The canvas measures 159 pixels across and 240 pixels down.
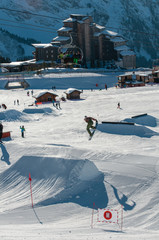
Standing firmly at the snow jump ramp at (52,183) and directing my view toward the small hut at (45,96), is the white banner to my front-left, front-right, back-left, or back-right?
back-right

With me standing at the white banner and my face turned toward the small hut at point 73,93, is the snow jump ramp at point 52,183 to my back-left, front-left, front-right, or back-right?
front-left

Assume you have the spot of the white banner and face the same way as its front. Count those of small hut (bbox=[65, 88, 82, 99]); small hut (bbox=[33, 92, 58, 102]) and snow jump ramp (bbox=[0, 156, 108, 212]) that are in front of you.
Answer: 0

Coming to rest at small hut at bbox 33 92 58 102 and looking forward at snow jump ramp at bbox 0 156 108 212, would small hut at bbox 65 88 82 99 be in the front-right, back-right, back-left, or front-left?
back-left

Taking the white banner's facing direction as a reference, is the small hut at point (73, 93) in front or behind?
behind

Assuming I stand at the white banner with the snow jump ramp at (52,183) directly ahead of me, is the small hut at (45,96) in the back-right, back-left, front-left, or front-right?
front-right

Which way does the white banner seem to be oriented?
toward the camera

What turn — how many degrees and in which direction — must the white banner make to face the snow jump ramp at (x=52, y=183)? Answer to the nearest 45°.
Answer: approximately 135° to its right

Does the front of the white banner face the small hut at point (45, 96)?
no
